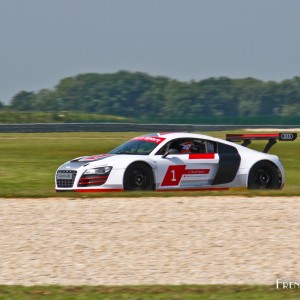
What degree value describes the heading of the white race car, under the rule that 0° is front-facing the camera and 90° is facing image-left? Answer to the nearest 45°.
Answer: approximately 45°
